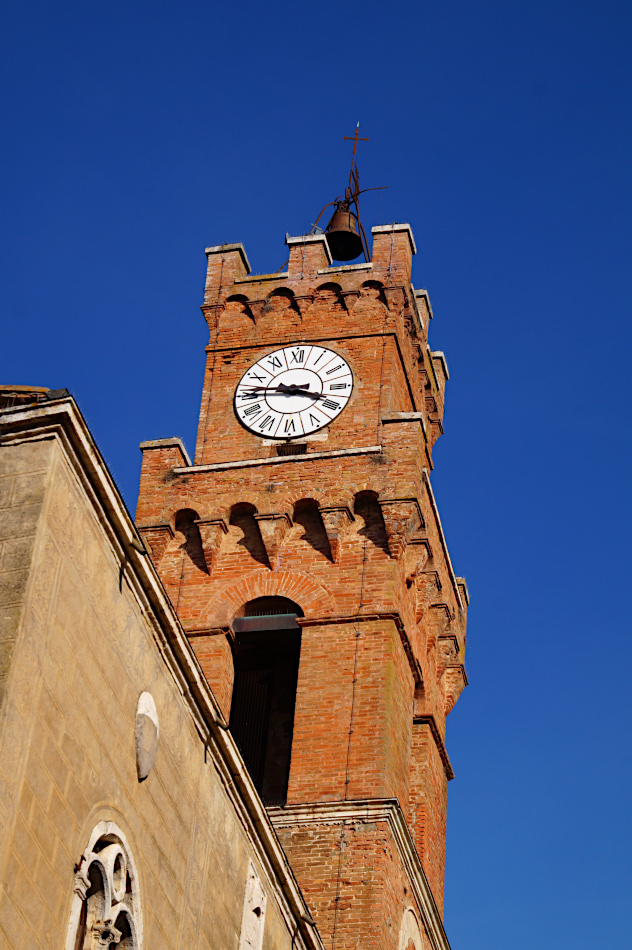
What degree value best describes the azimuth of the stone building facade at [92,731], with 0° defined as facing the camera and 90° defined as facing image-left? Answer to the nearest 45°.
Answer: approximately 315°
